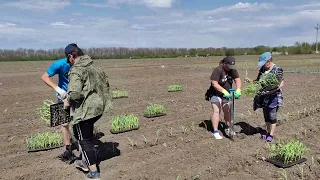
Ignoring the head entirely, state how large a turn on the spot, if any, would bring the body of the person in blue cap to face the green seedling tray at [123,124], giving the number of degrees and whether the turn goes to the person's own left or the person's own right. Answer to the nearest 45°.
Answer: approximately 45° to the person's own right

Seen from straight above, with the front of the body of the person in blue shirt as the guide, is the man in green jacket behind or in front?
in front

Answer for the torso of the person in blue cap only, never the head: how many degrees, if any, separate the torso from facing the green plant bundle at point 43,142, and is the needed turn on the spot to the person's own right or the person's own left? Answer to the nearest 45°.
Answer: approximately 45° to the person's own right

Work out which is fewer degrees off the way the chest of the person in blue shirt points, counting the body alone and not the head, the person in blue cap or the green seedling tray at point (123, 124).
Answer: the person in blue cap

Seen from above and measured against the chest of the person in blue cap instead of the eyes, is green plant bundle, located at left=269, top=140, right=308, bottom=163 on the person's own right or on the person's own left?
on the person's own left

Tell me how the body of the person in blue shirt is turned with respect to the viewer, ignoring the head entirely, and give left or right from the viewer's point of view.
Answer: facing the viewer and to the right of the viewer

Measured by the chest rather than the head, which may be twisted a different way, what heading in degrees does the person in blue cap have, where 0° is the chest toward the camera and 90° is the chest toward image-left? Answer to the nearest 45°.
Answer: approximately 45°

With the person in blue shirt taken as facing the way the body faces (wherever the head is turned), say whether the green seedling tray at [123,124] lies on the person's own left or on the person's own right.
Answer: on the person's own left

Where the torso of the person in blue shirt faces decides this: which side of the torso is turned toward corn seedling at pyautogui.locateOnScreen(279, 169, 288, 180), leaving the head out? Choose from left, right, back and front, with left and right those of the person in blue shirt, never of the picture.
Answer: front

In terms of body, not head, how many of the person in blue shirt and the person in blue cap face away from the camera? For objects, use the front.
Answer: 0
